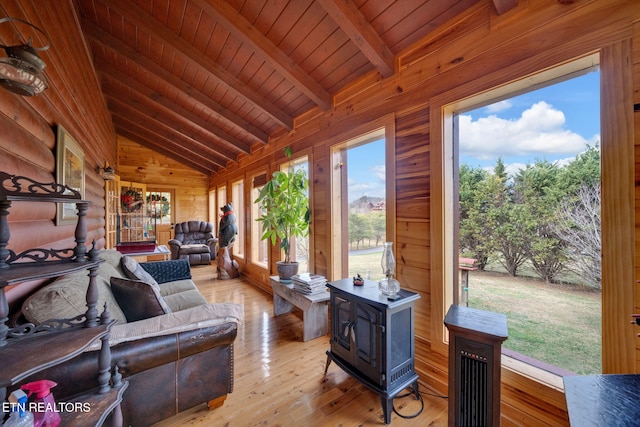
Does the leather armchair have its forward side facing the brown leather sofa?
yes

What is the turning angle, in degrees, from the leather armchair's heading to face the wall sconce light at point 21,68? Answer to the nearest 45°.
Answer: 0° — it already faces it

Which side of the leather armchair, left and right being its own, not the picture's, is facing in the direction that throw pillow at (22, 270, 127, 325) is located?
front

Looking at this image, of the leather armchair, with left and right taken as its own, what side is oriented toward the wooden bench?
front

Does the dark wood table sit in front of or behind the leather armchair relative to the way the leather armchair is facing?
in front

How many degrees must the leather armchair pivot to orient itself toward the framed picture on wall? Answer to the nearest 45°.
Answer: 0° — it already faces it

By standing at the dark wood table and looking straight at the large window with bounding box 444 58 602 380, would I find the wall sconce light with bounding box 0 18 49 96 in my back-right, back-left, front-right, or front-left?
back-left

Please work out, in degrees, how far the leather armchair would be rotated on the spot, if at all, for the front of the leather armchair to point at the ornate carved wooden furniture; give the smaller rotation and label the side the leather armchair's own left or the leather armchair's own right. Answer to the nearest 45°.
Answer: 0° — it already faces it

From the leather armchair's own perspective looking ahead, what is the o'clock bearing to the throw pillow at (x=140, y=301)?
The throw pillow is roughly at 12 o'clock from the leather armchair.

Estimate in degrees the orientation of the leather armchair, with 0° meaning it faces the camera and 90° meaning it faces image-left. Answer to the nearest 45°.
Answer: approximately 0°
